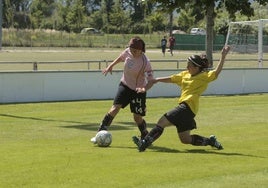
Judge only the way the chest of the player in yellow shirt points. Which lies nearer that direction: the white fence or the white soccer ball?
the white soccer ball

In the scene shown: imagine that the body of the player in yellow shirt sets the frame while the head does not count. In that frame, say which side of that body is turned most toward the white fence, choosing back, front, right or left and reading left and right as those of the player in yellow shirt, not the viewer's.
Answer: right

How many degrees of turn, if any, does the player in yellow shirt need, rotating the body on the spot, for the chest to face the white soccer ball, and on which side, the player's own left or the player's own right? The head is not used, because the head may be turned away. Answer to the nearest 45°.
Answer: approximately 45° to the player's own right

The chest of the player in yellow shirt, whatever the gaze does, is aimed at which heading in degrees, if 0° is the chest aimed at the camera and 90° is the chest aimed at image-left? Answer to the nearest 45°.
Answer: approximately 45°

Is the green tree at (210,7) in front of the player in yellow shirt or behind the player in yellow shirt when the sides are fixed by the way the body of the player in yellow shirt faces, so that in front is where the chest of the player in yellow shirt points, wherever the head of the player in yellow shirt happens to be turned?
behind

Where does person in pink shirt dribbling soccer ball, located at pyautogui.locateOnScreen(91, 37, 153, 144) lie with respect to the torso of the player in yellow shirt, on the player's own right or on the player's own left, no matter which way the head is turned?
on the player's own right
